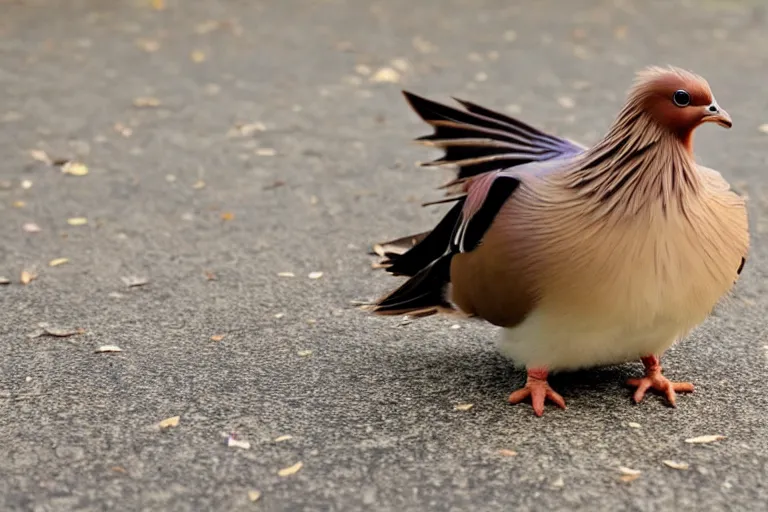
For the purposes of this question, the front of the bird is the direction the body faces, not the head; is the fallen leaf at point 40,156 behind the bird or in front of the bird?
behind

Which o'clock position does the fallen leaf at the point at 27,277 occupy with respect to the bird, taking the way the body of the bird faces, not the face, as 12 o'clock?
The fallen leaf is roughly at 5 o'clock from the bird.

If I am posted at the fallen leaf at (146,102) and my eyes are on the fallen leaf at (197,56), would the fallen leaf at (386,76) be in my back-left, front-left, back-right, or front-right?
front-right

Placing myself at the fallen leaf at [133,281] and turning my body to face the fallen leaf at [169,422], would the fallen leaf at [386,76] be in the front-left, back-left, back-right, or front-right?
back-left

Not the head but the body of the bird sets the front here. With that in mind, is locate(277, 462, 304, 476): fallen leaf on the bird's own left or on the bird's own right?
on the bird's own right

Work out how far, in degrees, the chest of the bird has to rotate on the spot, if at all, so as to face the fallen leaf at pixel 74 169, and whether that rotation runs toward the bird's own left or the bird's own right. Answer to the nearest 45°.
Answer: approximately 180°

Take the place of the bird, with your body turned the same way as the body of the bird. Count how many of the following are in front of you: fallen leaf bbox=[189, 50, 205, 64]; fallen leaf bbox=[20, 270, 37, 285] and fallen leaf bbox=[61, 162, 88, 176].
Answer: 0

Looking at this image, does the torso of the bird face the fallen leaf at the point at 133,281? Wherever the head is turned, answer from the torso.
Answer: no

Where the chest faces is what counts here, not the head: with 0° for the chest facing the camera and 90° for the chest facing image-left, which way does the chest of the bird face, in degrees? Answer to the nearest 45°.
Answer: approximately 315°

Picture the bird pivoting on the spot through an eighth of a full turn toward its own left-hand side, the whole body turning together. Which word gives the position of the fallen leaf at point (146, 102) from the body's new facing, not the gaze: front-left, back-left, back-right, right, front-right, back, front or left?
back-left

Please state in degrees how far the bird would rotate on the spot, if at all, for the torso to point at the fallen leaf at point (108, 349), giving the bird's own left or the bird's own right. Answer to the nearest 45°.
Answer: approximately 135° to the bird's own right

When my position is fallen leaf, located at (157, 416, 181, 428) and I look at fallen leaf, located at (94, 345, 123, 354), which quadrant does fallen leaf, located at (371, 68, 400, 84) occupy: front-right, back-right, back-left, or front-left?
front-right

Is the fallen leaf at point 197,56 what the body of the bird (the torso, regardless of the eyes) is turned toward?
no

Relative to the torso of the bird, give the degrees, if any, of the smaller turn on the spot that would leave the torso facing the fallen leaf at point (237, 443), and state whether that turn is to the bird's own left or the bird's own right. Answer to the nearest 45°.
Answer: approximately 90° to the bird's own right

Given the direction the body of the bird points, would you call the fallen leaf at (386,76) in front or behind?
behind

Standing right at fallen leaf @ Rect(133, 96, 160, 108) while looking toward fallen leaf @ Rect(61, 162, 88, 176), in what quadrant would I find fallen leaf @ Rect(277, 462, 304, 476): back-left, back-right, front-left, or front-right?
front-left
